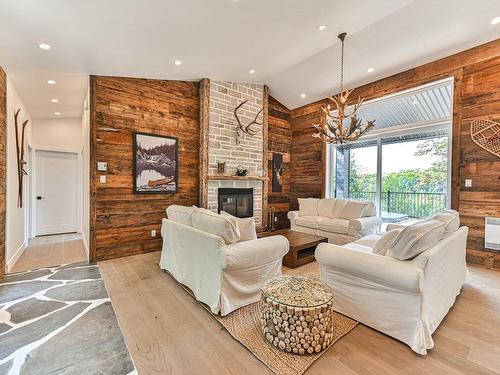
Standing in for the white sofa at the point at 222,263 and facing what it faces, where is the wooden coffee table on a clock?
The wooden coffee table is roughly at 12 o'clock from the white sofa.

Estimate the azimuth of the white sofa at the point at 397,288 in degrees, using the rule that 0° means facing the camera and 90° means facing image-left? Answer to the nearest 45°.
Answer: approximately 135°

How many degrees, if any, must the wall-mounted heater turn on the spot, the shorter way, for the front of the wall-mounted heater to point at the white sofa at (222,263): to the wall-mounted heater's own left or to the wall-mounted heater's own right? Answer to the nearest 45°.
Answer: approximately 45° to the wall-mounted heater's own right

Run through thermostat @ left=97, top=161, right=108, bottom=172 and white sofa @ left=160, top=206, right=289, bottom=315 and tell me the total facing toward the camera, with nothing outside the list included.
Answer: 1

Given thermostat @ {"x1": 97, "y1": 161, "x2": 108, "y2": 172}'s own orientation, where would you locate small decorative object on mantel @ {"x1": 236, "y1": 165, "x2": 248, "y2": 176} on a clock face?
The small decorative object on mantel is roughly at 9 o'clock from the thermostat.

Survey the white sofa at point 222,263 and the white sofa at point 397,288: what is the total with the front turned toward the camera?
0

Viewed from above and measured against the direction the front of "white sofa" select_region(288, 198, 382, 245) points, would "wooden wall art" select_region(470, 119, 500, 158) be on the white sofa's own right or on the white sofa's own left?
on the white sofa's own left

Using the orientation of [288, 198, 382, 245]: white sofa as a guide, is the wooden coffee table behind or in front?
in front

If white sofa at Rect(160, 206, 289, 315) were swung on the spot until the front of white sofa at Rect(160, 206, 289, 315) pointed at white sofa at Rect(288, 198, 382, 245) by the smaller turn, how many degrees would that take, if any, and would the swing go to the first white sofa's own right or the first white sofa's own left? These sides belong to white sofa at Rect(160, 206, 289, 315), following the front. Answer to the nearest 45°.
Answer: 0° — it already faces it

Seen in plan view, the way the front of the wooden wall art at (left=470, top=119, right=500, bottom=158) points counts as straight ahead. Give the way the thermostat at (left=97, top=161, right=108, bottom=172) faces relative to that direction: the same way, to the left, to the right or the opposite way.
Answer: to the left
